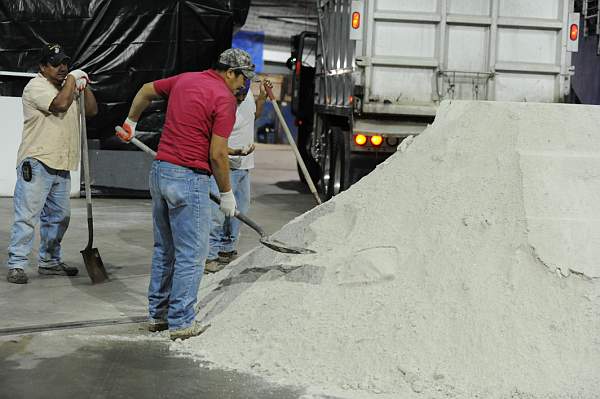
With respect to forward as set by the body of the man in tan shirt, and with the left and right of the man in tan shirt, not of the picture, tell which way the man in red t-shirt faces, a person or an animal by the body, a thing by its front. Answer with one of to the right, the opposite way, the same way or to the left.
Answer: to the left

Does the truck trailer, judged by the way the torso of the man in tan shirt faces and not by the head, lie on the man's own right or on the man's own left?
on the man's own left

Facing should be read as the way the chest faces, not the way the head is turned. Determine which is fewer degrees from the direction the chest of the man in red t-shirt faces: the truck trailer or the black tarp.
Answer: the truck trailer

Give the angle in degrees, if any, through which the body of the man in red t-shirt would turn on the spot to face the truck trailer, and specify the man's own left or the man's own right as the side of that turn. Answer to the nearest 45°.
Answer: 0° — they already face it

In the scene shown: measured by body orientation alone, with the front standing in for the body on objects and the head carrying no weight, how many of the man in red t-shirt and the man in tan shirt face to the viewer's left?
0

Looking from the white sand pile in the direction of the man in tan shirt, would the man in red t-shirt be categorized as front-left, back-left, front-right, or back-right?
front-left

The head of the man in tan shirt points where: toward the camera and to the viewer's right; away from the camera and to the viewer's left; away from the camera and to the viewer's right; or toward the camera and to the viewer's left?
toward the camera and to the viewer's right

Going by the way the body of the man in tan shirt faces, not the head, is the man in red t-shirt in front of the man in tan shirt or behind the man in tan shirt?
in front

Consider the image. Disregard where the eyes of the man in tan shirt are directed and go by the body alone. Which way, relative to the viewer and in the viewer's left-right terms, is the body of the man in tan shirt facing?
facing the viewer and to the right of the viewer

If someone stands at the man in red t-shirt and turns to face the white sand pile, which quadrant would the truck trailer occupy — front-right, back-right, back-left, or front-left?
front-left

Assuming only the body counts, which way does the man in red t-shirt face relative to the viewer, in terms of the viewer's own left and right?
facing away from the viewer and to the right of the viewer

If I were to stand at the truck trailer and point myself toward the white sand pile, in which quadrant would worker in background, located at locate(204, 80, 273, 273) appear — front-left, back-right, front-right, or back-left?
front-right

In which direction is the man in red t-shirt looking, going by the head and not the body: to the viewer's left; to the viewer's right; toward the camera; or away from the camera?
to the viewer's right
